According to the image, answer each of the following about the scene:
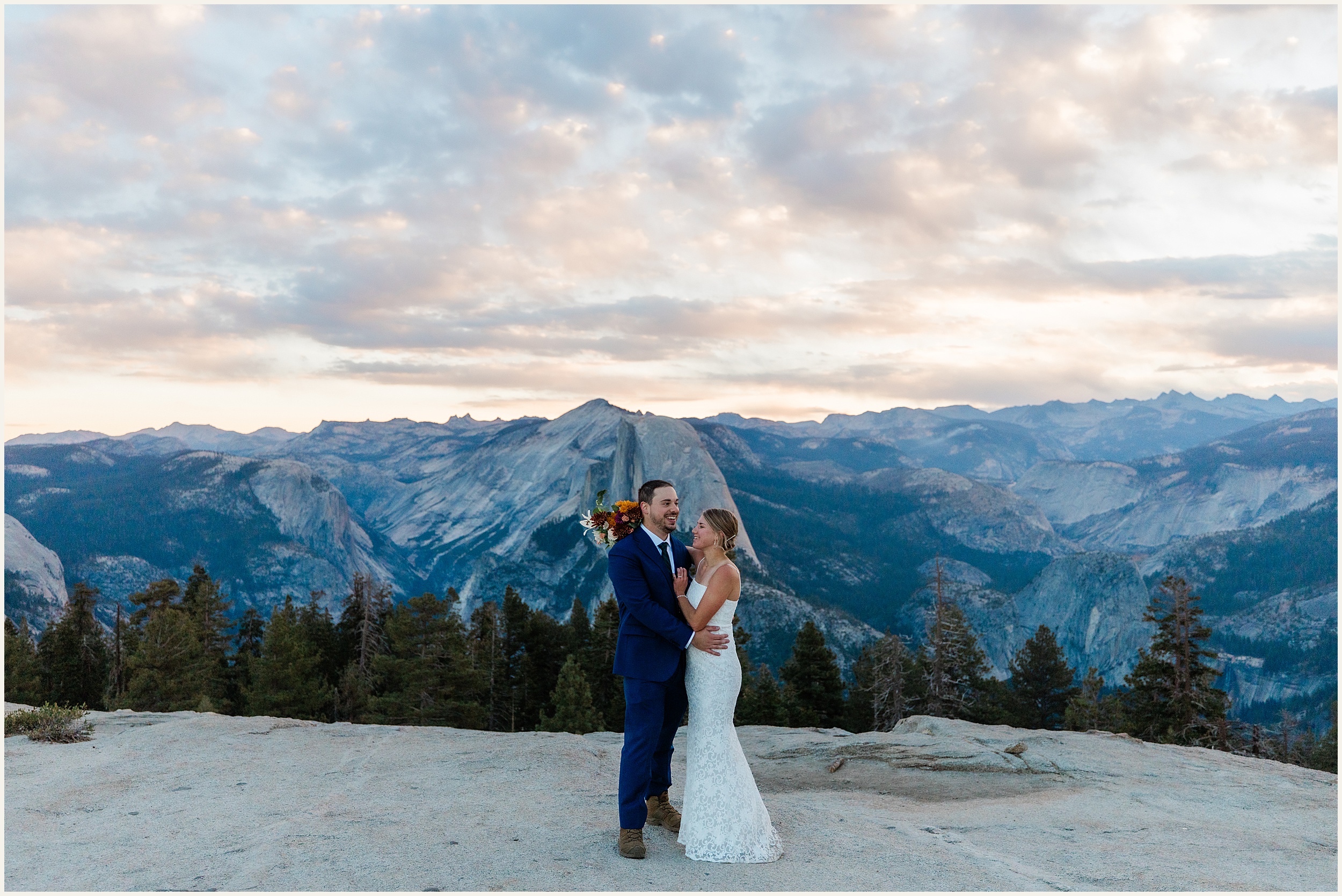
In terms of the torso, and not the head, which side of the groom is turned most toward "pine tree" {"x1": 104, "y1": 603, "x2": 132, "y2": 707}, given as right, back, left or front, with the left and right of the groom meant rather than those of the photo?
back

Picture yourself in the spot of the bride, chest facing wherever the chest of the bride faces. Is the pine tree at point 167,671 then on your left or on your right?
on your right

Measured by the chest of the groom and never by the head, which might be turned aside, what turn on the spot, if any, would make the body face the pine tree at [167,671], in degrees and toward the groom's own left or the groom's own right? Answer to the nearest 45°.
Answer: approximately 180°

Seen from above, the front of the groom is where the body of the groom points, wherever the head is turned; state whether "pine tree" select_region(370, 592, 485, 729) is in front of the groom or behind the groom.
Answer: behind

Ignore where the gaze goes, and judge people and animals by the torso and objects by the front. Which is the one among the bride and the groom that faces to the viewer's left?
the bride

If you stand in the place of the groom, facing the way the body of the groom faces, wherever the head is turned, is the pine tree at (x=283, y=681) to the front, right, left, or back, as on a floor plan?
back

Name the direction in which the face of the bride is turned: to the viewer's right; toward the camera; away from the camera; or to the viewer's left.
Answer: to the viewer's left

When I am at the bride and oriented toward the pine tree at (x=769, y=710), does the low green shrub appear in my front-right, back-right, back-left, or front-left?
front-left

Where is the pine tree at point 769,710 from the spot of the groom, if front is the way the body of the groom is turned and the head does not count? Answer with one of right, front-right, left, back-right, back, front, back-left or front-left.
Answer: back-left

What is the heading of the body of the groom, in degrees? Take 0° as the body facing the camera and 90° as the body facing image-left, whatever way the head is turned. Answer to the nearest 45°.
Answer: approximately 315°

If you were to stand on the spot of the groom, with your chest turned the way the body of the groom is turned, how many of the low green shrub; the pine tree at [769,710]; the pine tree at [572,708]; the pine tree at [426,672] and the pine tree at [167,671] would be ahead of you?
0

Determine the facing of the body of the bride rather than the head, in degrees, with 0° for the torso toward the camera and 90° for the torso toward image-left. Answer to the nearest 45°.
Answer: approximately 90°

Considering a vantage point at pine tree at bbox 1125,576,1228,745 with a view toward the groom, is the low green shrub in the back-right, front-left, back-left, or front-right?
front-right

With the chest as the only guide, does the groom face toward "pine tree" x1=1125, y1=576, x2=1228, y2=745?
no

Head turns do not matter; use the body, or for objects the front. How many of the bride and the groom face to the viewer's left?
1
